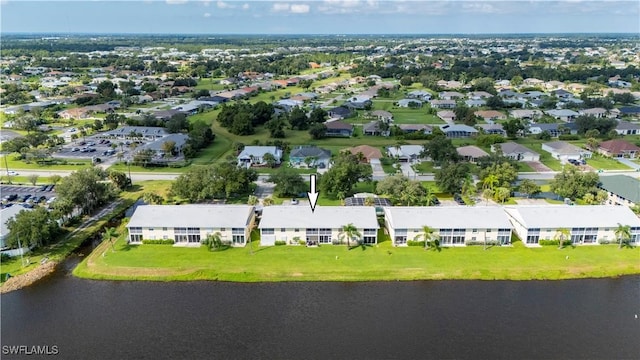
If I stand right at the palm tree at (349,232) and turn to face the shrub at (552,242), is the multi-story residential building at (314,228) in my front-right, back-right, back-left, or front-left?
back-left

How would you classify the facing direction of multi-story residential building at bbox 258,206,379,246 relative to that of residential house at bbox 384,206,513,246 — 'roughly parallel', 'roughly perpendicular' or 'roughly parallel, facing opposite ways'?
roughly parallel

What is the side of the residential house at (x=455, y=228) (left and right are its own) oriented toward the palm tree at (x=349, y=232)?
right

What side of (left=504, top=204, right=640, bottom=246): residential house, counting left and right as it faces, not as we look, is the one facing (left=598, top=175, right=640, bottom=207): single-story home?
back

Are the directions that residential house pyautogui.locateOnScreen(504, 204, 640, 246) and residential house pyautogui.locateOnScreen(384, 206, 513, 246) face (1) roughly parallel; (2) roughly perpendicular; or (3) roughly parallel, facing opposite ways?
roughly parallel

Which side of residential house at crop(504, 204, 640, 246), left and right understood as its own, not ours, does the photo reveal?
back
